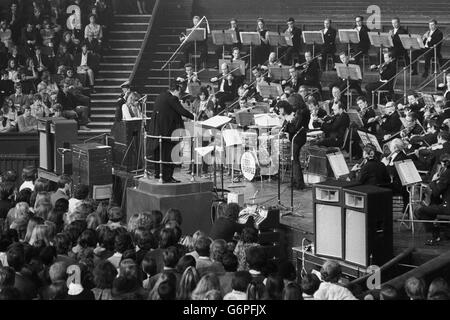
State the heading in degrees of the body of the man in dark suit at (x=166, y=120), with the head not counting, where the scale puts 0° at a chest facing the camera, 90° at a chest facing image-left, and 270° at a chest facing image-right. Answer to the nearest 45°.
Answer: approximately 270°

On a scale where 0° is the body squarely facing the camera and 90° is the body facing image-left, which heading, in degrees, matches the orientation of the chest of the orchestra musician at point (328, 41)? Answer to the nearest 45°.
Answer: approximately 45°

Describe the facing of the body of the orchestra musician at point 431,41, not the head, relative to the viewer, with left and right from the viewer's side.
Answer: facing the viewer and to the left of the viewer

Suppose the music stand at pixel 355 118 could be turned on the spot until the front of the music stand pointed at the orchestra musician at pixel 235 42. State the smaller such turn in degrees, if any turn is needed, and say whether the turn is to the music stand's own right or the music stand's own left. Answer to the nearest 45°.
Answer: approximately 90° to the music stand's own left

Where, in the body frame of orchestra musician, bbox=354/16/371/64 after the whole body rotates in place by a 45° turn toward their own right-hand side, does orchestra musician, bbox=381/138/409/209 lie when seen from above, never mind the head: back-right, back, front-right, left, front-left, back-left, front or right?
left

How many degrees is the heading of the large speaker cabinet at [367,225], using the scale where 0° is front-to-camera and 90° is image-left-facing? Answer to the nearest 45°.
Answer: approximately 45°

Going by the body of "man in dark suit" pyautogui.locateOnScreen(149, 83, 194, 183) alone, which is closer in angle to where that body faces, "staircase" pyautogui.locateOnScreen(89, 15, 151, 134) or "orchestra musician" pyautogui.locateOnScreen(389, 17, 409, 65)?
the orchestra musician

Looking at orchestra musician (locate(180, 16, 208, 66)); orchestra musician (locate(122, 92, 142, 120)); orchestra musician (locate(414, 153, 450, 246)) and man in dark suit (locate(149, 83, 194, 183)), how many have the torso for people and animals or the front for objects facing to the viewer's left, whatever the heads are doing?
1

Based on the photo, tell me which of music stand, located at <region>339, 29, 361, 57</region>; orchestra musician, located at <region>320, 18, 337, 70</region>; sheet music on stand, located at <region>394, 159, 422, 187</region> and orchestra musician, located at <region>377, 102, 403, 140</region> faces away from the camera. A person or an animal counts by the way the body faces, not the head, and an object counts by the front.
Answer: the music stand

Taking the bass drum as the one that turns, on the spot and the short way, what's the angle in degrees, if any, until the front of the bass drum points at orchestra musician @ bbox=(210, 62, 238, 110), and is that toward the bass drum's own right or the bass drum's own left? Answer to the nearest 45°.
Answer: approximately 135° to the bass drum's own right

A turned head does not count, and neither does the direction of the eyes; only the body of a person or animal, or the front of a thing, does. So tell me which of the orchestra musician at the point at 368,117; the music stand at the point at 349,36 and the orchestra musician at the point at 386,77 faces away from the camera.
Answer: the music stand

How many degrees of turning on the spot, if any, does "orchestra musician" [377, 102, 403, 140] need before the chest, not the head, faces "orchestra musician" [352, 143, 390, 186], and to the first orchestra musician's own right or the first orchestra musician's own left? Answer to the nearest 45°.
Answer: approximately 45° to the first orchestra musician's own left

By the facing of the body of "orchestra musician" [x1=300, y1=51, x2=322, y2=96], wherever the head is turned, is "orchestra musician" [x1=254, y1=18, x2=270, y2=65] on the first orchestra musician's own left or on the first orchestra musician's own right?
on the first orchestra musician's own right

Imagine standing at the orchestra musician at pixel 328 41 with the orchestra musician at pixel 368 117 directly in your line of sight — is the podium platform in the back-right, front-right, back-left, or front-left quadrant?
front-right

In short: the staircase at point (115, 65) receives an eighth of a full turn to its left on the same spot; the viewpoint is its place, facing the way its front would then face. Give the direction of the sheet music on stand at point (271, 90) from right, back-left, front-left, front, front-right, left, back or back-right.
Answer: front
